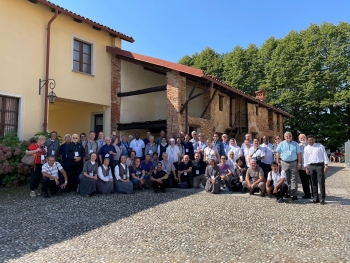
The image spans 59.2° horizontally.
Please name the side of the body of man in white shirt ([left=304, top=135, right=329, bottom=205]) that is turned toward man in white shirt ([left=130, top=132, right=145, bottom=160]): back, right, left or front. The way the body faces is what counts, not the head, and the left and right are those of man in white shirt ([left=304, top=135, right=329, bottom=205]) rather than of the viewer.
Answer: right

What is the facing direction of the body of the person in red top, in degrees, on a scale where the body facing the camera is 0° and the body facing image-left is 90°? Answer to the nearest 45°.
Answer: approximately 315°

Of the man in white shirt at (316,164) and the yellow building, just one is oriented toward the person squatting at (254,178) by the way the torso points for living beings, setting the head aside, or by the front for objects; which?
the yellow building

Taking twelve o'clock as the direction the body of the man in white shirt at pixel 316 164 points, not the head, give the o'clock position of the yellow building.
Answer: The yellow building is roughly at 3 o'clock from the man in white shirt.

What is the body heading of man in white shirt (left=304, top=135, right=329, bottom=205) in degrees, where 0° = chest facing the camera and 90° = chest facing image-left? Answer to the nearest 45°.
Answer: approximately 0°

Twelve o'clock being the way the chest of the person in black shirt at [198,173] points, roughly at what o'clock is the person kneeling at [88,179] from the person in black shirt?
The person kneeling is roughly at 2 o'clock from the person in black shirt.
